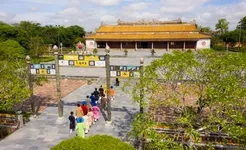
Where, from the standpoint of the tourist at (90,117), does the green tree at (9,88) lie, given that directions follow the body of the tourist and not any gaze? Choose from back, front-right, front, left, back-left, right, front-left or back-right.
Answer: left

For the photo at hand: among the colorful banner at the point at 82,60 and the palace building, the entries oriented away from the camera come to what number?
0

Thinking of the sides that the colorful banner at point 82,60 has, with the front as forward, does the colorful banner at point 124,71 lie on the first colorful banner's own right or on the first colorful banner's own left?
on the first colorful banner's own left

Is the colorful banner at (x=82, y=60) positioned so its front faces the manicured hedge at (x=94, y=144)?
yes

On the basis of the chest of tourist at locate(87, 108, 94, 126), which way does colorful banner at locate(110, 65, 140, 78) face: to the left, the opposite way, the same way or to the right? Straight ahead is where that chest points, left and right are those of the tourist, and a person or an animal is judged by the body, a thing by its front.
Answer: the opposite way

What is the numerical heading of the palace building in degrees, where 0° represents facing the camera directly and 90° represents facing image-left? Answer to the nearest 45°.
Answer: approximately 0°

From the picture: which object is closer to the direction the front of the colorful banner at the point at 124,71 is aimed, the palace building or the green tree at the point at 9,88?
the green tree

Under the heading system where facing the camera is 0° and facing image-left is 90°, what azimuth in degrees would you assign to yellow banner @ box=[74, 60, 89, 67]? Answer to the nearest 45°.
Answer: approximately 0°

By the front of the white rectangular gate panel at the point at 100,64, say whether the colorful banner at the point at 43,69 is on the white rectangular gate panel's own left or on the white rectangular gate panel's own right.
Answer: on the white rectangular gate panel's own right

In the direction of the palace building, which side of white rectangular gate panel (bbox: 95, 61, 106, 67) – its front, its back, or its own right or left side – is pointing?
back

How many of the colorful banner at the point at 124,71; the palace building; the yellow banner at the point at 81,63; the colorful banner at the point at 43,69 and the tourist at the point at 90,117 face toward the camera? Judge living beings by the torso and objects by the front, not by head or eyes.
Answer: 4
